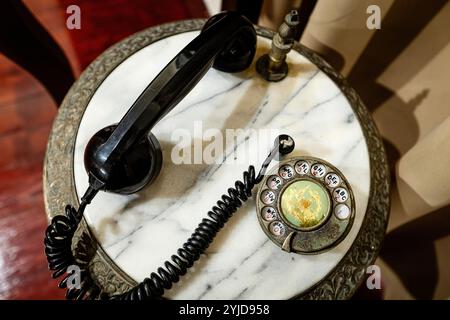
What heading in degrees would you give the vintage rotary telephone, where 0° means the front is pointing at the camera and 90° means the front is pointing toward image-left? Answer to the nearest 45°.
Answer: approximately 45°
